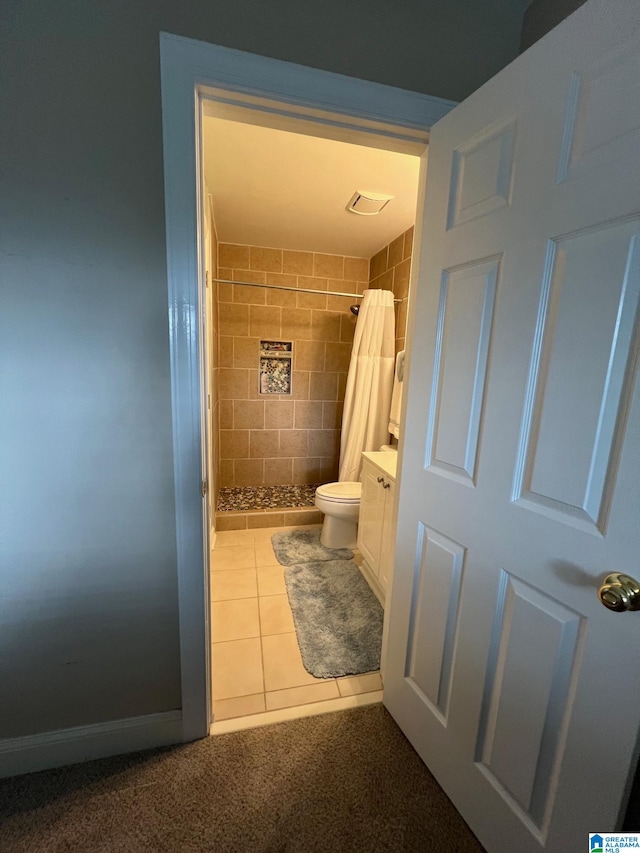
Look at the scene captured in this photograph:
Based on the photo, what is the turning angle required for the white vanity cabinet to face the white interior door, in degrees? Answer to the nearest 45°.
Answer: approximately 90° to its left

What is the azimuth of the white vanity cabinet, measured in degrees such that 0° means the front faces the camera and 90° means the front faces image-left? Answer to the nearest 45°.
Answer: approximately 90°

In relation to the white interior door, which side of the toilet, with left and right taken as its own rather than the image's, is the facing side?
left

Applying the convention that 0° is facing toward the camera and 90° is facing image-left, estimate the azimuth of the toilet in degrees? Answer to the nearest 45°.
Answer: approximately 90°

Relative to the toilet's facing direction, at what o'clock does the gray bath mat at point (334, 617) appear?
The gray bath mat is roughly at 9 o'clock from the toilet.

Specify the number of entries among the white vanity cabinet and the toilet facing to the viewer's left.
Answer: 2
